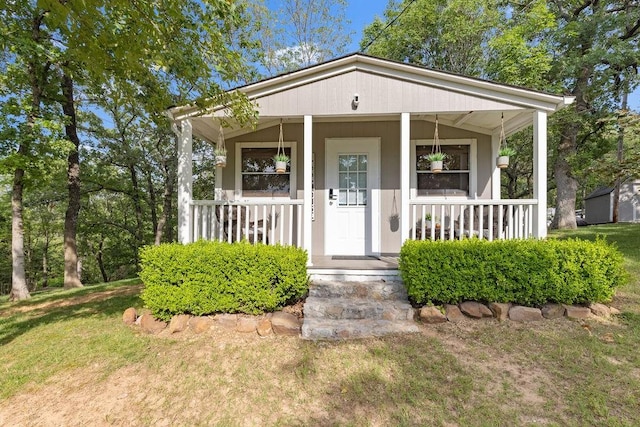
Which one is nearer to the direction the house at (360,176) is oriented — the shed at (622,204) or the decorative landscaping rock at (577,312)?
the decorative landscaping rock

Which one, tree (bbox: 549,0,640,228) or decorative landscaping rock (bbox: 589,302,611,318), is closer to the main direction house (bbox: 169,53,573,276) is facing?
the decorative landscaping rock

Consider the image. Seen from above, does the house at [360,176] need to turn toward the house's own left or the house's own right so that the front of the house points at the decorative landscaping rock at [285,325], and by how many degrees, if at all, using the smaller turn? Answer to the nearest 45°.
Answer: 0° — it already faces it

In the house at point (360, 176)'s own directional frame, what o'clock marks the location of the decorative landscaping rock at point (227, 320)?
The decorative landscaping rock is roughly at 1 o'clock from the house.

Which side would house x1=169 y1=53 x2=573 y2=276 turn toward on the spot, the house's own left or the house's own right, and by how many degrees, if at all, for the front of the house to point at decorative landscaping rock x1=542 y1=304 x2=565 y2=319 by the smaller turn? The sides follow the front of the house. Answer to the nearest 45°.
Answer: approximately 45° to the house's own left

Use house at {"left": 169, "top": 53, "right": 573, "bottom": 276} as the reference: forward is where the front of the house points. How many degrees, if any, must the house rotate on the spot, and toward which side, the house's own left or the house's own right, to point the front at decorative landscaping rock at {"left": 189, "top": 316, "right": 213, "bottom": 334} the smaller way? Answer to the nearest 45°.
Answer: approximately 45° to the house's own right

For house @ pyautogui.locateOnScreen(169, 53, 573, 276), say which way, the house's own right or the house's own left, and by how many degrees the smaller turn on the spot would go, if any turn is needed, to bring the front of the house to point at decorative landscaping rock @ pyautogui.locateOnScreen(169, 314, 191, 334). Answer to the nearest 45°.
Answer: approximately 45° to the house's own right

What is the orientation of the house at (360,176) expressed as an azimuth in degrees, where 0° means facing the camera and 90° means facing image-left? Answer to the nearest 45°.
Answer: approximately 0°

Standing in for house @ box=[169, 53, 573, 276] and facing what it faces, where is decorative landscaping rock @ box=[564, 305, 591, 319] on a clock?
The decorative landscaping rock is roughly at 10 o'clock from the house.

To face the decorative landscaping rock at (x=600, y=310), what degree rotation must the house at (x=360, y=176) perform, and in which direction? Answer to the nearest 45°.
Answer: approximately 45° to its left

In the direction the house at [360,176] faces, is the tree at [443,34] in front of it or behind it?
behind

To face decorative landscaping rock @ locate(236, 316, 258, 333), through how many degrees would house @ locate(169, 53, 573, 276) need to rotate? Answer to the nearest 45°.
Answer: approximately 45° to its right

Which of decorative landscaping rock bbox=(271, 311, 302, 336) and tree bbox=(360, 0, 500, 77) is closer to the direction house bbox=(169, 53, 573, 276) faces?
the decorative landscaping rock
